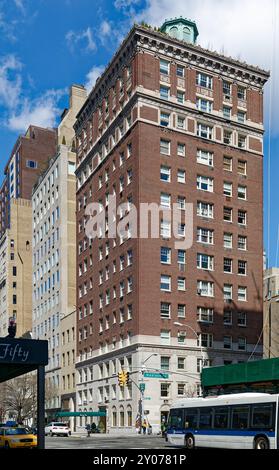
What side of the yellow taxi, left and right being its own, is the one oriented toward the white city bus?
front

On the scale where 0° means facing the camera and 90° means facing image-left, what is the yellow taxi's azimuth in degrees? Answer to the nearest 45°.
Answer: approximately 315°

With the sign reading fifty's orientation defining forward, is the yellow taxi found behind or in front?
behind

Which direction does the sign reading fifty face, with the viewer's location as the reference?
facing the viewer

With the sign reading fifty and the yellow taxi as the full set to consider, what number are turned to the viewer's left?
0

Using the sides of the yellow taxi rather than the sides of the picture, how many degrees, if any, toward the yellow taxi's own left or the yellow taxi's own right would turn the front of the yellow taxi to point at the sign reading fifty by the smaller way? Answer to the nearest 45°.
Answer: approximately 45° to the yellow taxi's own right

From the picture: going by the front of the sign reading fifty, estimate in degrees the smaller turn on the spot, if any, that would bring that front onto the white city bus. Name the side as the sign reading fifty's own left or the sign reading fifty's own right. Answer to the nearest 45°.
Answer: approximately 135° to the sign reading fifty's own left
